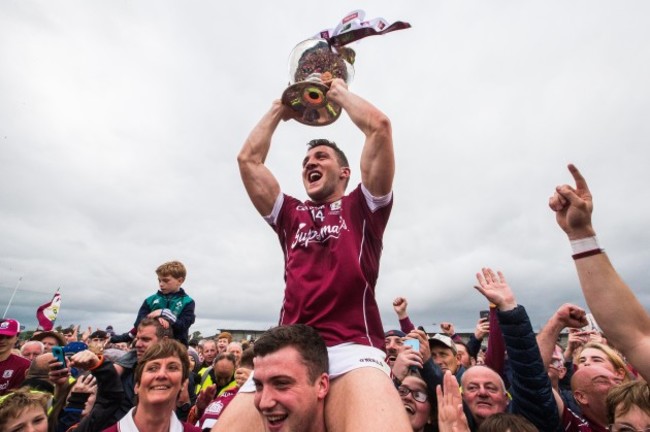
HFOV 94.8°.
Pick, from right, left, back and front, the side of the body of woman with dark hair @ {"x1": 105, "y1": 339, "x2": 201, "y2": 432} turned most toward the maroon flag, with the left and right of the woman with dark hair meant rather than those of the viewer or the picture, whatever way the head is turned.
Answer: back

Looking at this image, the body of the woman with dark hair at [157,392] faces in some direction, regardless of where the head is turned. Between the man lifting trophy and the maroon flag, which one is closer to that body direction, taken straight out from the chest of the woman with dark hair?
the man lifting trophy

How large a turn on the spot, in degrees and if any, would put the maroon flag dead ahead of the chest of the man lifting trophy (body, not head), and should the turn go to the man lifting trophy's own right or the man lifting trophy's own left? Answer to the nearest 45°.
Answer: approximately 90° to the man lifting trophy's own right

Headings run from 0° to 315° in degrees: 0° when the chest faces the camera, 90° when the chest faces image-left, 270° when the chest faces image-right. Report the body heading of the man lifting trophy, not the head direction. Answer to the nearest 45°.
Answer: approximately 45°

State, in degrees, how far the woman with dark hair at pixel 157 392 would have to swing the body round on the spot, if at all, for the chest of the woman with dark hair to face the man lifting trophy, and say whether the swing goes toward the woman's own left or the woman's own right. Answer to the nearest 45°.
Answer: approximately 45° to the woman's own left

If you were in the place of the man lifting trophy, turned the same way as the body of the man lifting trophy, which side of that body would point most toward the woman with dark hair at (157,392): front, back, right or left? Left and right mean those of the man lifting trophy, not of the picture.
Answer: right

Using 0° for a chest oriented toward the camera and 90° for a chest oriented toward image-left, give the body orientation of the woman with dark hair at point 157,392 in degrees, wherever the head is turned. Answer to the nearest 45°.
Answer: approximately 0°
